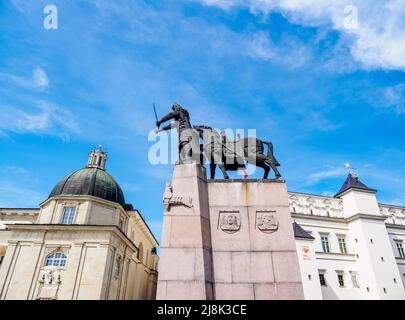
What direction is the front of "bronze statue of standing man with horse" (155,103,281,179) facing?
to the viewer's left

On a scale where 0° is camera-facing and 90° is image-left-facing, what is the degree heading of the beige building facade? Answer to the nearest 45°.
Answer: approximately 0°

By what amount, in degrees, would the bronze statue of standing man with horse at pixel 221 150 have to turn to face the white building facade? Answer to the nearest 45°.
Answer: approximately 135° to its right

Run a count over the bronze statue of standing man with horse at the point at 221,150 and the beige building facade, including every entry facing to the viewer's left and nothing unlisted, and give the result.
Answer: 1

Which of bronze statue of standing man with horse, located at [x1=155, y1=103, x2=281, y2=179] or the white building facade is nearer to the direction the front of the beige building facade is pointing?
the bronze statue of standing man with horse

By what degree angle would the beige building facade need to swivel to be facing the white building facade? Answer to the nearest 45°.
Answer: approximately 90° to its left
